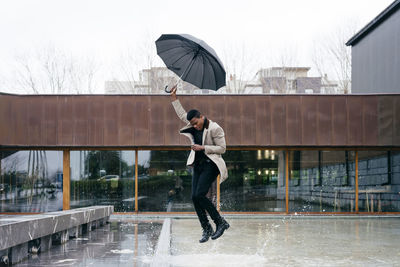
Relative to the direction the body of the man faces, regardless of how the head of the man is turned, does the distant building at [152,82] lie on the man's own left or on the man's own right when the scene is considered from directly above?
on the man's own right

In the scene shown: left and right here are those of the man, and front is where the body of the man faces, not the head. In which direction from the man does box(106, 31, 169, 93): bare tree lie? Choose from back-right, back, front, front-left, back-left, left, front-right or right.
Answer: back-right

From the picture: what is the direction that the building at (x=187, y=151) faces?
toward the camera

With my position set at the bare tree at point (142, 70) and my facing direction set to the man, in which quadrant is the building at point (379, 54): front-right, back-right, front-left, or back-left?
front-left

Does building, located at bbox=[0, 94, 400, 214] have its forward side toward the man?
yes

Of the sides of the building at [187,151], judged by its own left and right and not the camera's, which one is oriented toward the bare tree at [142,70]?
back

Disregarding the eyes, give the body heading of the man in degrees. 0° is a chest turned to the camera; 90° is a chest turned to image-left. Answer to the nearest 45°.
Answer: approximately 45°

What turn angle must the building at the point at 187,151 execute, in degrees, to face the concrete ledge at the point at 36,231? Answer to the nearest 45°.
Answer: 0° — it already faces it

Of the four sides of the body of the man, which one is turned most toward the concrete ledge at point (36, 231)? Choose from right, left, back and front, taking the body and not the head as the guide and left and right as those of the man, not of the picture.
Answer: right

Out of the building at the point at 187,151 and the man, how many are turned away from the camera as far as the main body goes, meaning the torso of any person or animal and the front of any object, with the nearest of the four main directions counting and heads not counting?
0

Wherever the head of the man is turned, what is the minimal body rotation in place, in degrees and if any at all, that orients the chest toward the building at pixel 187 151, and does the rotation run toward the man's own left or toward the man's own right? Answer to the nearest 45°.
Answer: approximately 135° to the man's own right
